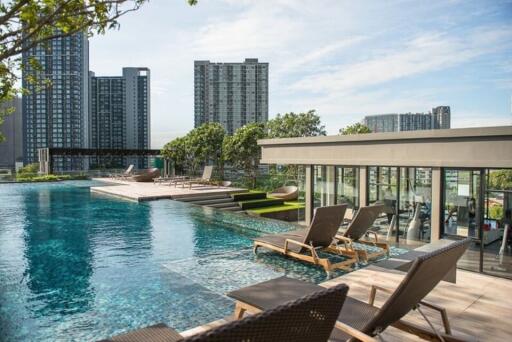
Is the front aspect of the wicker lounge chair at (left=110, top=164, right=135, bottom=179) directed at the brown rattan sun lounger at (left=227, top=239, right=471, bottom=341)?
no

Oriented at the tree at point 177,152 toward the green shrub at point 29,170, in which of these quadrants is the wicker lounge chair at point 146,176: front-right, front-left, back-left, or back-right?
front-left

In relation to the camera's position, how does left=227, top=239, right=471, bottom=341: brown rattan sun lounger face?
facing away from the viewer and to the left of the viewer

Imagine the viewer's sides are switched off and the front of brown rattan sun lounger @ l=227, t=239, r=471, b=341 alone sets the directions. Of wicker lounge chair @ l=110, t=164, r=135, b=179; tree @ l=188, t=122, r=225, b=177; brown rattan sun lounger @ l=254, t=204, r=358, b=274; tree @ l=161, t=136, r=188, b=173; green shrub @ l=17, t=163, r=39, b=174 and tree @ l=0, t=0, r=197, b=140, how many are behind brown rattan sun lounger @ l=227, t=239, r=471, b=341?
0

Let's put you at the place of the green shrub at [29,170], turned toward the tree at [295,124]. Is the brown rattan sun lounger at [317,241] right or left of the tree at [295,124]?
right

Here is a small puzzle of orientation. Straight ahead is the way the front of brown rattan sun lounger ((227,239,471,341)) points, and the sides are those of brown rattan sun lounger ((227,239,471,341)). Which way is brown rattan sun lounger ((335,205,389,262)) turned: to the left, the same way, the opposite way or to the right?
the same way

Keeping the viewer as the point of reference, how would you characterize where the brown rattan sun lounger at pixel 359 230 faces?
facing away from the viewer and to the left of the viewer

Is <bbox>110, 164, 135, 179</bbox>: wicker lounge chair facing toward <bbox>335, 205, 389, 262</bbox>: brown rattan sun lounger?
no

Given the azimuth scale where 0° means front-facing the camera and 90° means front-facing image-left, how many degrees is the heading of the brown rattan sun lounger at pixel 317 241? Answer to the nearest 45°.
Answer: approximately 135°

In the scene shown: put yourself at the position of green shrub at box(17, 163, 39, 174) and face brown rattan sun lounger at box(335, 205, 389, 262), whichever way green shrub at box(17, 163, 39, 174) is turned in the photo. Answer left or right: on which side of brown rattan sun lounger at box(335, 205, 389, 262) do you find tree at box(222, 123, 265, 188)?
left

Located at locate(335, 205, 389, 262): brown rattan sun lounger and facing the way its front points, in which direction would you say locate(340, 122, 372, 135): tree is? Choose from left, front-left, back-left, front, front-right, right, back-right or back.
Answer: front-right

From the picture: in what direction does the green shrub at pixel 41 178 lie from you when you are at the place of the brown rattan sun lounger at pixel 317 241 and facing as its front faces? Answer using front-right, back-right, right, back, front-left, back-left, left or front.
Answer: front

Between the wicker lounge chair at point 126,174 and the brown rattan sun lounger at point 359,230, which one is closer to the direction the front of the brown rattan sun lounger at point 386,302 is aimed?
the wicker lounge chair

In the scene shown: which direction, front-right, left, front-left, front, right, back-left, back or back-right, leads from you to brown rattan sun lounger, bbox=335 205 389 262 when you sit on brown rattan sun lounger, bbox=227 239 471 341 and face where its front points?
front-right

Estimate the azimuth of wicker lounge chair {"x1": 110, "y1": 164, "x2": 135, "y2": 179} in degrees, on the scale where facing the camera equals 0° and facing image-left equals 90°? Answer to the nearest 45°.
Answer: approximately 90°

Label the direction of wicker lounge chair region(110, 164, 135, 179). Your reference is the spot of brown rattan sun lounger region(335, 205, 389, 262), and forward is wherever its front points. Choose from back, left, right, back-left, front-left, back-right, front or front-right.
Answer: front
